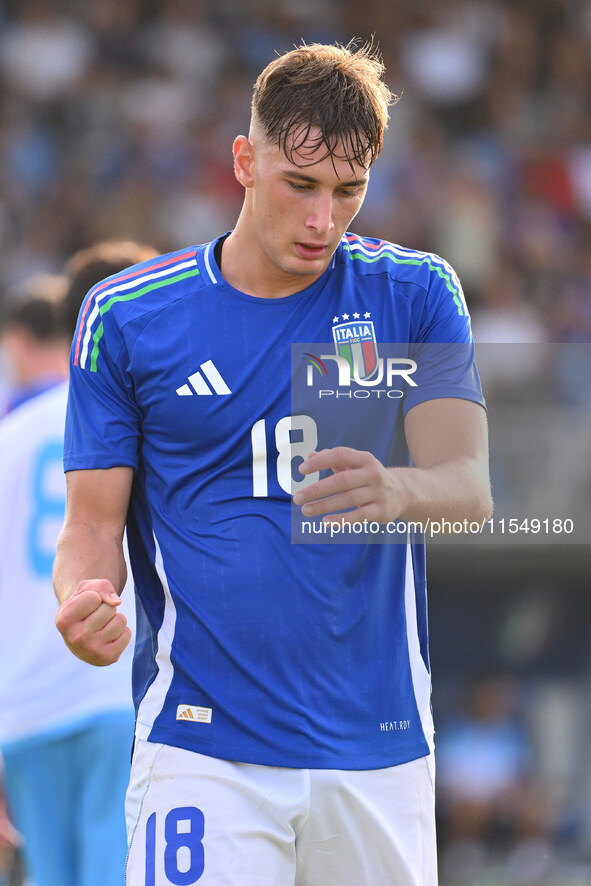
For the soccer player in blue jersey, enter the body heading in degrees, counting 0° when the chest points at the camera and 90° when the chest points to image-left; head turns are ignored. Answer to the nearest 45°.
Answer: approximately 0°

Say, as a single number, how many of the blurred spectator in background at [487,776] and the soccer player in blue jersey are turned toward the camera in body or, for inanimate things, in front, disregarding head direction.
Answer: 2

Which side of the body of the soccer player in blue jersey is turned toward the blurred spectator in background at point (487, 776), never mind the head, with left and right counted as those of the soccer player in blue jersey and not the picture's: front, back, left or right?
back

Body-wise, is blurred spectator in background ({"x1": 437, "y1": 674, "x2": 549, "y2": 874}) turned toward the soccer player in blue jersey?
yes

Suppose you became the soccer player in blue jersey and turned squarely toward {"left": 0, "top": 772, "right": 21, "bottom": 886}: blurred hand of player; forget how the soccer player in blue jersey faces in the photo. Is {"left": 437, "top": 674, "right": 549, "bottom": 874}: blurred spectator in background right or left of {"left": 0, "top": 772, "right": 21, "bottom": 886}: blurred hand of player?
right

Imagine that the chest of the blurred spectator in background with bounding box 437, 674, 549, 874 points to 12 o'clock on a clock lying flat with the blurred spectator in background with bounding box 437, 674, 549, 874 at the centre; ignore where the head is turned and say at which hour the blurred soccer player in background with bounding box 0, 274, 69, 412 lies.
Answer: the blurred soccer player in background with bounding box 0, 274, 69, 412 is roughly at 1 o'clock from the blurred spectator in background with bounding box 437, 674, 549, 874.
